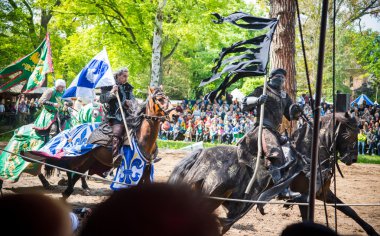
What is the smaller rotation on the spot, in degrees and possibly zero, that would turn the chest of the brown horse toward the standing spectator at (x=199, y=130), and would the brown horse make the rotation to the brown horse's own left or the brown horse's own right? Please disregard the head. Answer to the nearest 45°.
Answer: approximately 90° to the brown horse's own left

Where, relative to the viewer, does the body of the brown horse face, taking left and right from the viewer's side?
facing to the right of the viewer

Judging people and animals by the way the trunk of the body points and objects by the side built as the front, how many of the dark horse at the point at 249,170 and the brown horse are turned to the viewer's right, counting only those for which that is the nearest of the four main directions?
2

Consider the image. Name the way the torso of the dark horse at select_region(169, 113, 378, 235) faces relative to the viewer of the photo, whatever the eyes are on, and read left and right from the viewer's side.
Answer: facing to the right of the viewer

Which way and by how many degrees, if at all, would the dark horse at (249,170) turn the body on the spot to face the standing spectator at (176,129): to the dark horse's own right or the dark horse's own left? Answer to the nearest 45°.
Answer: approximately 90° to the dark horse's own left

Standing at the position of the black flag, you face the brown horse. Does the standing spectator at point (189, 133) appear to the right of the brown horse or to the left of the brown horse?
right

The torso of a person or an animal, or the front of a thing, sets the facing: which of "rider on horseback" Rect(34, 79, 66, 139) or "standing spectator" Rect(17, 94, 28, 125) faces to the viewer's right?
the rider on horseback

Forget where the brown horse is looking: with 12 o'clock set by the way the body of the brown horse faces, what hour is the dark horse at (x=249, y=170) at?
The dark horse is roughly at 2 o'clock from the brown horse.

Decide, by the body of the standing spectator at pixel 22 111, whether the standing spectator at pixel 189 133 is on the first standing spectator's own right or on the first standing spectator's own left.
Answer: on the first standing spectator's own left

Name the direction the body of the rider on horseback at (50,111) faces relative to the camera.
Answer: to the viewer's right
